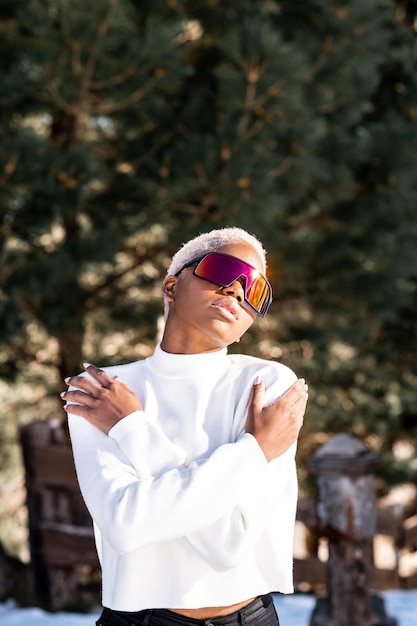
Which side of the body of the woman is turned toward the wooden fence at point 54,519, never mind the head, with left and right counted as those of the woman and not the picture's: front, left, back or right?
back

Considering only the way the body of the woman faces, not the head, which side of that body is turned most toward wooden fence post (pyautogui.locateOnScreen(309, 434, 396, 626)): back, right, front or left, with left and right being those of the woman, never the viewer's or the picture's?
back

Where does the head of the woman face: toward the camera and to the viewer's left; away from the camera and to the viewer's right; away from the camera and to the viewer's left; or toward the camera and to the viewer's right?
toward the camera and to the viewer's right

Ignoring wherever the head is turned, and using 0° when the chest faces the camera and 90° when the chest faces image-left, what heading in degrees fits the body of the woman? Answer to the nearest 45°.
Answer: approximately 0°
